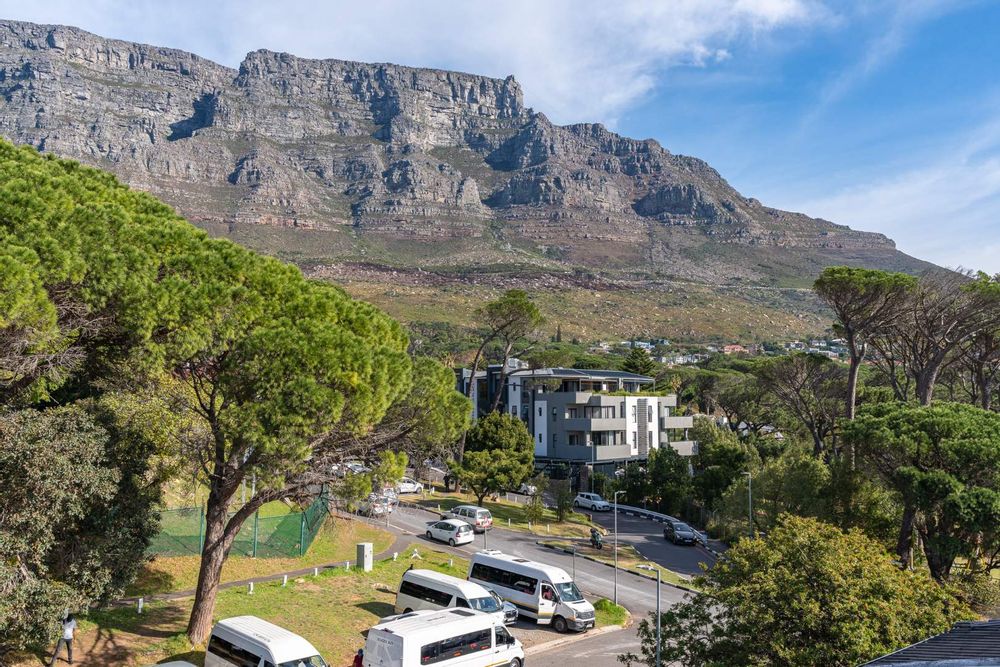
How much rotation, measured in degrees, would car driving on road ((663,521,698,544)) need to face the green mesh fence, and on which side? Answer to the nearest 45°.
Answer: approximately 90° to its right

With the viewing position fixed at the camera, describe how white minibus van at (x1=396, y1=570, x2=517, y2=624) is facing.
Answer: facing the viewer and to the right of the viewer

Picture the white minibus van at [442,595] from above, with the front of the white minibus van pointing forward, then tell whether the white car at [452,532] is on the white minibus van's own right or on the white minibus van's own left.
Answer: on the white minibus van's own left

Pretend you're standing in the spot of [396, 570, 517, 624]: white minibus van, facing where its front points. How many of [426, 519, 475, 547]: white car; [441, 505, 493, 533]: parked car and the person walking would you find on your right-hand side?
1

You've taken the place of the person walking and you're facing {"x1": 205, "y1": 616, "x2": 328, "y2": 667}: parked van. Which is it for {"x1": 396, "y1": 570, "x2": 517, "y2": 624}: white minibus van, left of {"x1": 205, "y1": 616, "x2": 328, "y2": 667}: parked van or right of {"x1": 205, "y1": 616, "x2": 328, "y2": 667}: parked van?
left

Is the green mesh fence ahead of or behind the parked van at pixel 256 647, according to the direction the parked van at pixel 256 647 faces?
behind

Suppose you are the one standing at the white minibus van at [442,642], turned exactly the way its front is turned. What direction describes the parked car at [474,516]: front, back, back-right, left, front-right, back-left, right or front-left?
front-left
